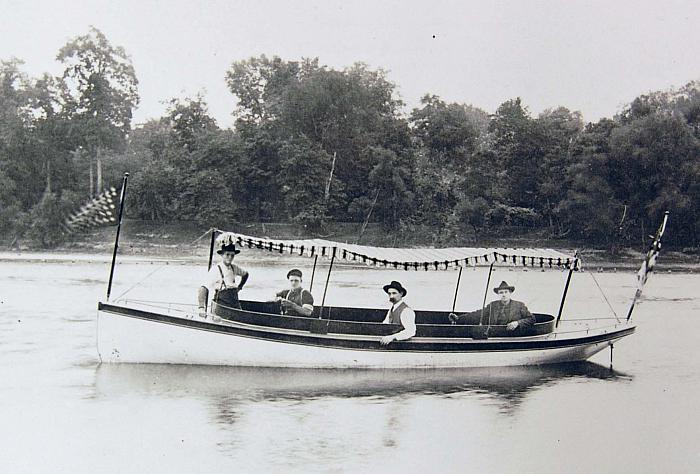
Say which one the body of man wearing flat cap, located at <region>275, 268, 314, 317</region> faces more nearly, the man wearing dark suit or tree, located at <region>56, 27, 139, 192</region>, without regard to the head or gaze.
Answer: the man wearing dark suit

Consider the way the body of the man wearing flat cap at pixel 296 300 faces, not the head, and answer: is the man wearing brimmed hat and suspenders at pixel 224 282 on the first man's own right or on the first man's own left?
on the first man's own right

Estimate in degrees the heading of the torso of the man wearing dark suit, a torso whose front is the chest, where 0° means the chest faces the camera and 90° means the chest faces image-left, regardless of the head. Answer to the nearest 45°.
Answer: approximately 0°

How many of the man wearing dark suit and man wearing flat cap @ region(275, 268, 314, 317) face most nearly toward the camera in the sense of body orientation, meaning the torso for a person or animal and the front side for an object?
2

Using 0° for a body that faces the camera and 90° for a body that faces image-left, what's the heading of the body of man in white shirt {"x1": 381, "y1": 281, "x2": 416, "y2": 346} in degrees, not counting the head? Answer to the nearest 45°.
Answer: approximately 45°

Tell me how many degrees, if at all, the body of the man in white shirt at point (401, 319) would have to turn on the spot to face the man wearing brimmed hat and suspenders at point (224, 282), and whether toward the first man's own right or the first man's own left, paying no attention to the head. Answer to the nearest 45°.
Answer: approximately 45° to the first man's own right

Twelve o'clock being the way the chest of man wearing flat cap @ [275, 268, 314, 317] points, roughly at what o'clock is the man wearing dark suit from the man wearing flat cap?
The man wearing dark suit is roughly at 9 o'clock from the man wearing flat cap.
